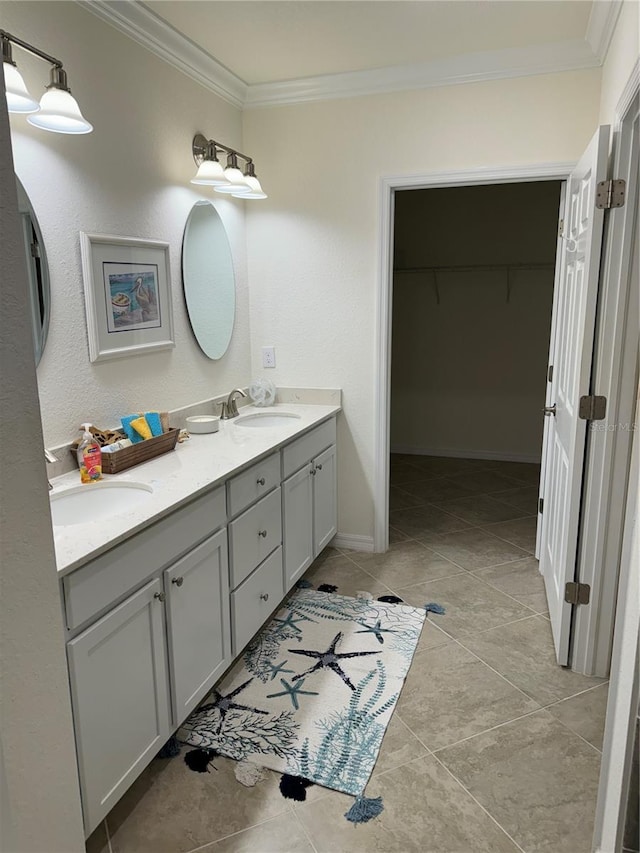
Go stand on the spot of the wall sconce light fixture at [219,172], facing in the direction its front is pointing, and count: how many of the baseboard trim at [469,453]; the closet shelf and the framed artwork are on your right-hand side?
1

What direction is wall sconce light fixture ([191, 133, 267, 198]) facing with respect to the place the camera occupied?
facing the viewer and to the right of the viewer

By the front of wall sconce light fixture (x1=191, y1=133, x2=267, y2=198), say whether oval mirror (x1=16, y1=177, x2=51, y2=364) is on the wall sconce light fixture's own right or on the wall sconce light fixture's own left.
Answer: on the wall sconce light fixture's own right

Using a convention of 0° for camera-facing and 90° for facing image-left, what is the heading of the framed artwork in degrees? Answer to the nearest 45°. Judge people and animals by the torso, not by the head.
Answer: approximately 315°

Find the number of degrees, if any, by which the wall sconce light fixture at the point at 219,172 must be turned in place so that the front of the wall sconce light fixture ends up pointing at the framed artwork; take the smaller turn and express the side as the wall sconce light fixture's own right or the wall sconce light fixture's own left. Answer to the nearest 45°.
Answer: approximately 90° to the wall sconce light fixture's own right

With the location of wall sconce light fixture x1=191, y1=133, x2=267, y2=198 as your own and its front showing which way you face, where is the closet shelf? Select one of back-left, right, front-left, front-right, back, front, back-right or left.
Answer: left

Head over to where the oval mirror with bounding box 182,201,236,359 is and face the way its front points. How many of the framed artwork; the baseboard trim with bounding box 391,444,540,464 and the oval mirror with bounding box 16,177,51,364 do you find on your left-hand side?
1

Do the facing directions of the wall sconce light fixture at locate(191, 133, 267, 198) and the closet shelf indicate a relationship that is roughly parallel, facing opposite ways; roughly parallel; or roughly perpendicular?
roughly perpendicular

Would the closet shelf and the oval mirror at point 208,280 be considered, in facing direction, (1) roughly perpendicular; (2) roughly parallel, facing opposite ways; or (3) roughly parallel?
roughly perpendicular

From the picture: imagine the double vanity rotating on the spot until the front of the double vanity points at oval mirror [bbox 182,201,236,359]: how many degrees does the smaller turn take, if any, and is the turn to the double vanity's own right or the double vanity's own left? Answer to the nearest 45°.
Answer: approximately 135° to the double vanity's own left

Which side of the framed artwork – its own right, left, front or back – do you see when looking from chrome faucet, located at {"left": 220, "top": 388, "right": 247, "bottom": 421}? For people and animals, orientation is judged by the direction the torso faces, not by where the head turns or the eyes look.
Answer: left

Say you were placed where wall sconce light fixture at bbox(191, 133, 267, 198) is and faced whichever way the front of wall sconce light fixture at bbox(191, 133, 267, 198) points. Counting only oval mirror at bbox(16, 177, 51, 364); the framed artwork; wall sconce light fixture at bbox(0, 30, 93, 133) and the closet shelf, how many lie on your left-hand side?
1

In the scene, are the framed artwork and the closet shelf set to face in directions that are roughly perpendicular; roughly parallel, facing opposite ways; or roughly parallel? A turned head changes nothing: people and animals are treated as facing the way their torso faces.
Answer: roughly perpendicular
